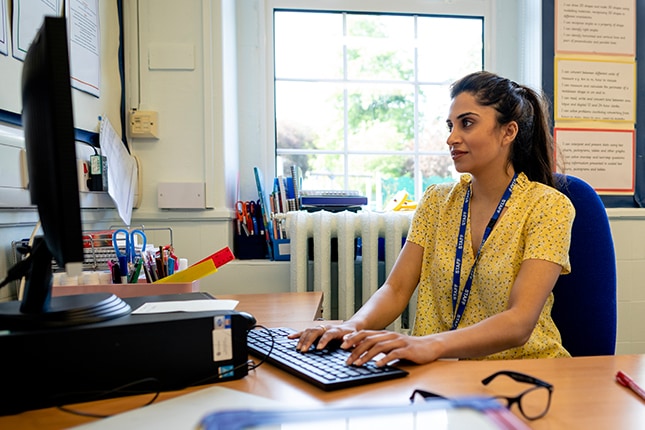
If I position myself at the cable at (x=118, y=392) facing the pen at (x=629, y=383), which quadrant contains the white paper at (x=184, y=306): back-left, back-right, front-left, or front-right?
front-left

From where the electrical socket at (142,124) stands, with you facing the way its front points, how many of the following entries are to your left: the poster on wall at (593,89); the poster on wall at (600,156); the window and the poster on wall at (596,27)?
4

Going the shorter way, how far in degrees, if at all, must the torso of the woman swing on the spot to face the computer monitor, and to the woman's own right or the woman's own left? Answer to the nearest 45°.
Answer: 0° — they already face it

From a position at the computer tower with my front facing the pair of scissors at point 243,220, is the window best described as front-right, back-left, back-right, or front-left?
front-right

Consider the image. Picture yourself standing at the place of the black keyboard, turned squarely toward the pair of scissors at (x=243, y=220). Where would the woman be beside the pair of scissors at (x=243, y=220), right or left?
right

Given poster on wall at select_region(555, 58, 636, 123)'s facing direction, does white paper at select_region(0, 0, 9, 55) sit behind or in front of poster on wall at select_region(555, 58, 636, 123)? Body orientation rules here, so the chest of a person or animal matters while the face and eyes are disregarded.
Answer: in front

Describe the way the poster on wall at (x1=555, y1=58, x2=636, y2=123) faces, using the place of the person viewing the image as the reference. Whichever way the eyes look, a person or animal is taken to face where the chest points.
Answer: facing the viewer

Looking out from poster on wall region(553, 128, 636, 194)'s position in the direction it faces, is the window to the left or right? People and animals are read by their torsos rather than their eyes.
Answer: on its right

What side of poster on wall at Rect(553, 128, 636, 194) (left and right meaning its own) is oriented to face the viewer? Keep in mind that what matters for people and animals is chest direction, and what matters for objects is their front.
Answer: front

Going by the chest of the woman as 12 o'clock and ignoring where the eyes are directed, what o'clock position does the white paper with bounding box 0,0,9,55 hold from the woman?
The white paper is roughly at 1 o'clock from the woman.

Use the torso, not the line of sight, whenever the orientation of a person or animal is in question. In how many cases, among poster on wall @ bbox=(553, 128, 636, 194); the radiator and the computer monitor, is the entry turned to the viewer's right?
1

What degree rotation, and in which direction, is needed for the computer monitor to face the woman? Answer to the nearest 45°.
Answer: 0° — it already faces them

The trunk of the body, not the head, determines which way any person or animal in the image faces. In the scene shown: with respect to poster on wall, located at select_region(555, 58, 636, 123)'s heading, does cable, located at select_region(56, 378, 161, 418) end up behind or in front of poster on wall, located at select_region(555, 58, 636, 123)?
in front

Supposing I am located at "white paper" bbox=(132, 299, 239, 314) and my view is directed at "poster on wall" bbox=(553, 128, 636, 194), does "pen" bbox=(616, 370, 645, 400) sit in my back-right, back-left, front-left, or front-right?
front-right

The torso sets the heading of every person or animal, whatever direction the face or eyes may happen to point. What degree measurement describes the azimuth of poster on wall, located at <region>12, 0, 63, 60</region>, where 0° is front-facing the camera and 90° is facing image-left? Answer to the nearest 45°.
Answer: approximately 315°

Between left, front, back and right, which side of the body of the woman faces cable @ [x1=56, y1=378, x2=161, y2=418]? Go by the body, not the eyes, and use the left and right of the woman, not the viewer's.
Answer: front
